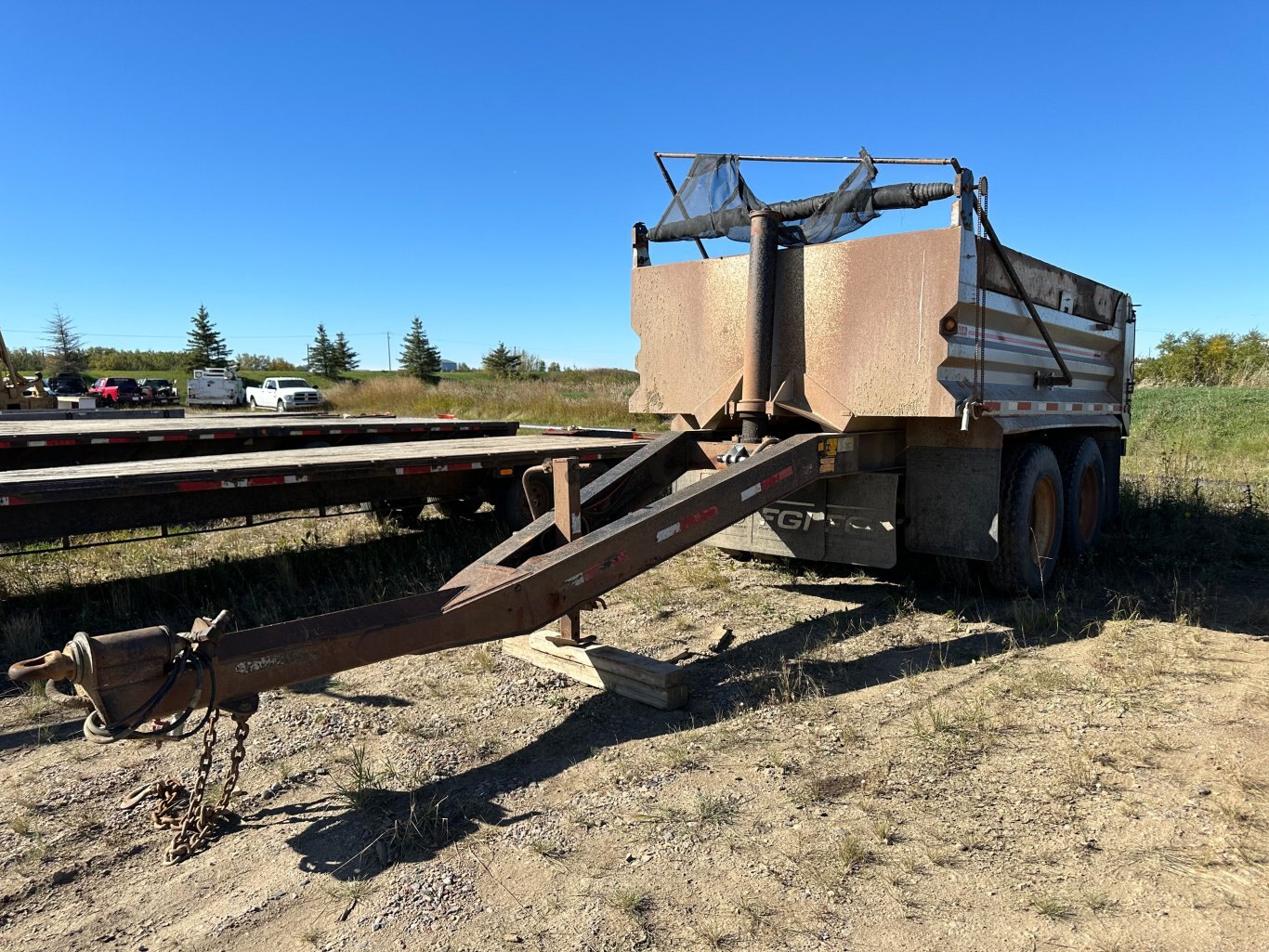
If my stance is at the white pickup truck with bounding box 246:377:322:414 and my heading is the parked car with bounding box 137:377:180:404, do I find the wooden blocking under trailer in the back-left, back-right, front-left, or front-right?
back-left

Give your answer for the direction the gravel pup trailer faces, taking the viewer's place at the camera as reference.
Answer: facing the viewer and to the left of the viewer

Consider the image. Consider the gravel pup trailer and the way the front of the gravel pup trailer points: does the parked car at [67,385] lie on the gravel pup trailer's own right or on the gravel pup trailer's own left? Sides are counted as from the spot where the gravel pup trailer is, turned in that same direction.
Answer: on the gravel pup trailer's own right

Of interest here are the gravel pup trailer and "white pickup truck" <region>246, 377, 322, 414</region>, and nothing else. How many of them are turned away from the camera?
0

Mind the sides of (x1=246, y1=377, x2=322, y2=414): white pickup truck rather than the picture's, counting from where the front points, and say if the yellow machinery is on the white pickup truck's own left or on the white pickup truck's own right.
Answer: on the white pickup truck's own right

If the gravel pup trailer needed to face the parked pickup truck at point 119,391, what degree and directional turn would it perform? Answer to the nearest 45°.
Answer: approximately 90° to its right

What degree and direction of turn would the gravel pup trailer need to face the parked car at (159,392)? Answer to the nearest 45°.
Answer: approximately 90° to its right

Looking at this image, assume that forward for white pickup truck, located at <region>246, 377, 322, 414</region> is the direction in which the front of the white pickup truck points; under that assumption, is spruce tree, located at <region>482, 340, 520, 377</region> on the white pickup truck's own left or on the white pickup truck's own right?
on the white pickup truck's own left

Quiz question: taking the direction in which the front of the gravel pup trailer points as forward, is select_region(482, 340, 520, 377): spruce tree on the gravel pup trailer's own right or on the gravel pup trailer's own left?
on the gravel pup trailer's own right

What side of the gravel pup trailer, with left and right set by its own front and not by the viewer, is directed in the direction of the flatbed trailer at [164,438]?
right

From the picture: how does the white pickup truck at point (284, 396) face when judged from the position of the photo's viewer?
facing the viewer and to the right of the viewer

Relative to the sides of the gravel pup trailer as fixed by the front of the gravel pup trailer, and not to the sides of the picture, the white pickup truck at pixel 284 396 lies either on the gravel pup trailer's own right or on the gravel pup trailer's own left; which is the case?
on the gravel pup trailer's own right

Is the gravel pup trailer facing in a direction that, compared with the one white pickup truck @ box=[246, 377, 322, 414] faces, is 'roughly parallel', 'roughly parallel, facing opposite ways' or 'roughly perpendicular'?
roughly perpendicular

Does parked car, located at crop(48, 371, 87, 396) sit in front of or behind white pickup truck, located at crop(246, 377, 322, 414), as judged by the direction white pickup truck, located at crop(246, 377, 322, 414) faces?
behind
